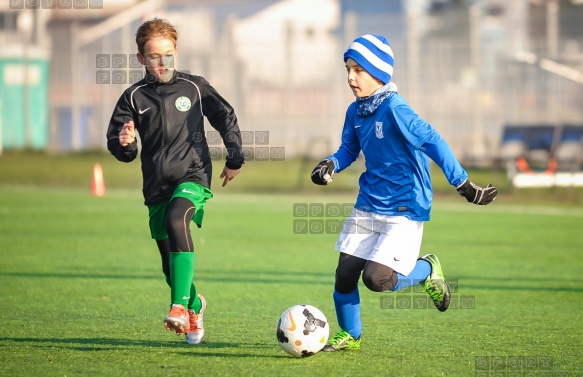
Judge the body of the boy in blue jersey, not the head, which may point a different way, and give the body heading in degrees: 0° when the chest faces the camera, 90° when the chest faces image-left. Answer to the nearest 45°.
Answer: approximately 45°

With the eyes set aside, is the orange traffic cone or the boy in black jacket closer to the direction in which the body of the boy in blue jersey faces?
the boy in black jacket

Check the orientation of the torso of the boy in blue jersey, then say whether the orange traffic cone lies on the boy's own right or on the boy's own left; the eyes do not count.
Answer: on the boy's own right

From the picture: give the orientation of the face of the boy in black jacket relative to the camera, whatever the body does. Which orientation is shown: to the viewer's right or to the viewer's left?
to the viewer's right

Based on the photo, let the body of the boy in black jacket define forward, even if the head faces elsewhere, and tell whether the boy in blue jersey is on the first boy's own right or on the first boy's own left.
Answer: on the first boy's own left

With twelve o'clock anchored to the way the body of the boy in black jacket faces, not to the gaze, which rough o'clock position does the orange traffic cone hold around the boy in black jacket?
The orange traffic cone is roughly at 6 o'clock from the boy in black jacket.
